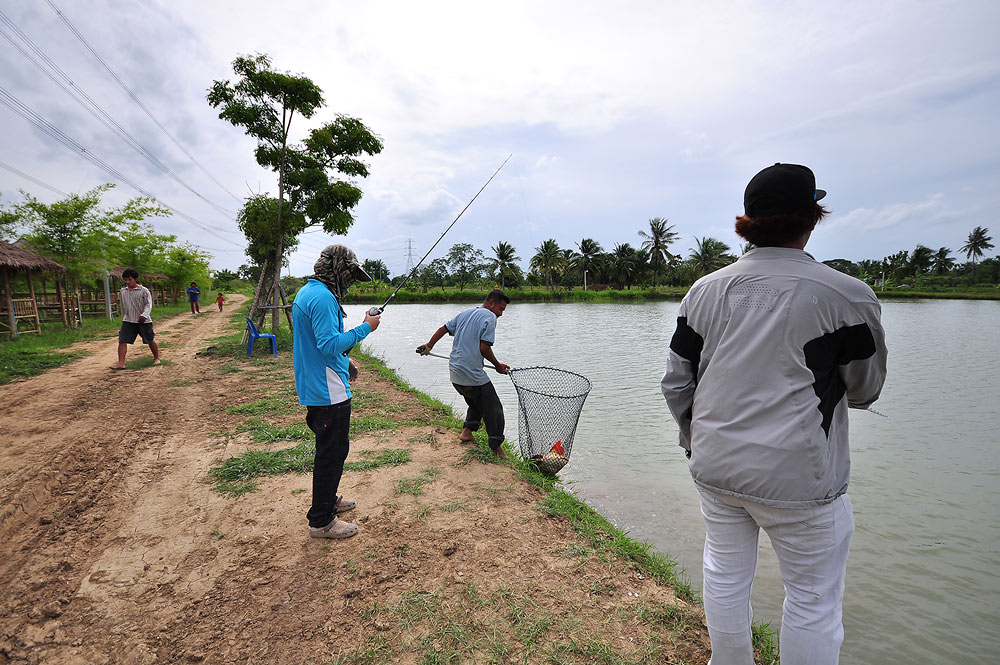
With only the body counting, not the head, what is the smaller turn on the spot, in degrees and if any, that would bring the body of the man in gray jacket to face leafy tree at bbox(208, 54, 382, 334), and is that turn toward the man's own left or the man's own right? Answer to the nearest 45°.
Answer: approximately 90° to the man's own left

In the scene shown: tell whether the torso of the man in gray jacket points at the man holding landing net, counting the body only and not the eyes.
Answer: no

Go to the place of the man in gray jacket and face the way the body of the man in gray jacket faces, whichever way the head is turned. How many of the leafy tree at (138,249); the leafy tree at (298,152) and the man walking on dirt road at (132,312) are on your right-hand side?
0

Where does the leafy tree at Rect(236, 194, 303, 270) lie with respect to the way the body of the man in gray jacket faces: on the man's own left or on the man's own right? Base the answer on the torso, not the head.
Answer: on the man's own left

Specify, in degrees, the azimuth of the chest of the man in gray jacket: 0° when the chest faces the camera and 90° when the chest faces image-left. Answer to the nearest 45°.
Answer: approximately 225°

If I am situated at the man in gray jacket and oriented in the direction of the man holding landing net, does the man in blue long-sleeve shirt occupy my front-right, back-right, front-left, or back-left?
front-left

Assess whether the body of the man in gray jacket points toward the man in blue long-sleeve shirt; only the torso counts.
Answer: no

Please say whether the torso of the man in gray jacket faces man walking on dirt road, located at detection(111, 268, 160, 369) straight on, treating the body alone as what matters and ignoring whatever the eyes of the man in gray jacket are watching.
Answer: no

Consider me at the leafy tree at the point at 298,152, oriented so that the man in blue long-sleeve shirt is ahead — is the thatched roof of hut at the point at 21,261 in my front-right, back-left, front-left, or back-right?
back-right

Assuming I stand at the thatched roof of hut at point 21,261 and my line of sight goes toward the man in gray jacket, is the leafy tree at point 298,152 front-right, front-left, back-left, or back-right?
front-left

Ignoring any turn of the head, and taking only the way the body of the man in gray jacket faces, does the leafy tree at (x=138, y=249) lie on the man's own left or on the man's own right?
on the man's own left

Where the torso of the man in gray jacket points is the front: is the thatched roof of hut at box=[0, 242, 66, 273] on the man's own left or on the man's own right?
on the man's own left
